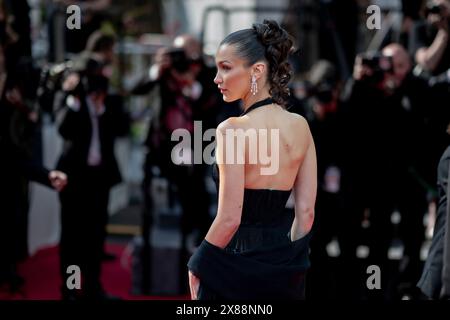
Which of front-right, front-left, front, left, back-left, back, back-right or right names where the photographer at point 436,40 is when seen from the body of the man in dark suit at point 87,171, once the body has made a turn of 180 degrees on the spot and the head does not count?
right

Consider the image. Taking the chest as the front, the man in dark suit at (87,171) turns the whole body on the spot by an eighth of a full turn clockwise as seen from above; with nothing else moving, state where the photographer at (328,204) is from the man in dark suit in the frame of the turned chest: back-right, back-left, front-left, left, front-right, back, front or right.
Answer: back-left

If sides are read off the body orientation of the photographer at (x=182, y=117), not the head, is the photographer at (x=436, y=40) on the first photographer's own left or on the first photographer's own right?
on the first photographer's own left

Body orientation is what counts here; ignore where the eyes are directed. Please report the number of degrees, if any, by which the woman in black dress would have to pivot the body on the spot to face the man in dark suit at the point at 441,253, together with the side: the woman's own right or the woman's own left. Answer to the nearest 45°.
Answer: approximately 90° to the woman's own right

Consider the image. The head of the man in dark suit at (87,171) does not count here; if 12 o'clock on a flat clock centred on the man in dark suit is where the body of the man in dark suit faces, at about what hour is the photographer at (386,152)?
The photographer is roughly at 9 o'clock from the man in dark suit.

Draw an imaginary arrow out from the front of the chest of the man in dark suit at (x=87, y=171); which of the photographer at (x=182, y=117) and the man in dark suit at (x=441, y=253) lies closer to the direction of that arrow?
the man in dark suit

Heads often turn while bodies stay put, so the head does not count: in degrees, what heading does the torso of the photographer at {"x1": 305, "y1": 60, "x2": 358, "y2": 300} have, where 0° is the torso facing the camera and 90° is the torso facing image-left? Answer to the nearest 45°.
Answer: approximately 0°

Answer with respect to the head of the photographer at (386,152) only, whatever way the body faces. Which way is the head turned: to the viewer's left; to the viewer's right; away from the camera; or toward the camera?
toward the camera

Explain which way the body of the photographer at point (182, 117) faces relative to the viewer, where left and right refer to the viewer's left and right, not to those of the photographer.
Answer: facing the viewer

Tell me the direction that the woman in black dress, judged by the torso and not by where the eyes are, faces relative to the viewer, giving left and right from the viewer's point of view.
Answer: facing away from the viewer and to the left of the viewer

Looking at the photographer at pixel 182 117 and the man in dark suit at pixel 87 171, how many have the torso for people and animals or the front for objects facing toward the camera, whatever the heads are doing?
2

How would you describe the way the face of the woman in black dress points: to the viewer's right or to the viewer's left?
to the viewer's left

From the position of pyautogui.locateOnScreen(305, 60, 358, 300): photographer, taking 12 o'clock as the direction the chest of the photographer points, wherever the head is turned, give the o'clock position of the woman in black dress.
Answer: The woman in black dress is roughly at 12 o'clock from the photographer.

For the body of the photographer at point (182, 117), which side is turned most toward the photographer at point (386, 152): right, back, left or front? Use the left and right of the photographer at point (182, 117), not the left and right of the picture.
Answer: left
